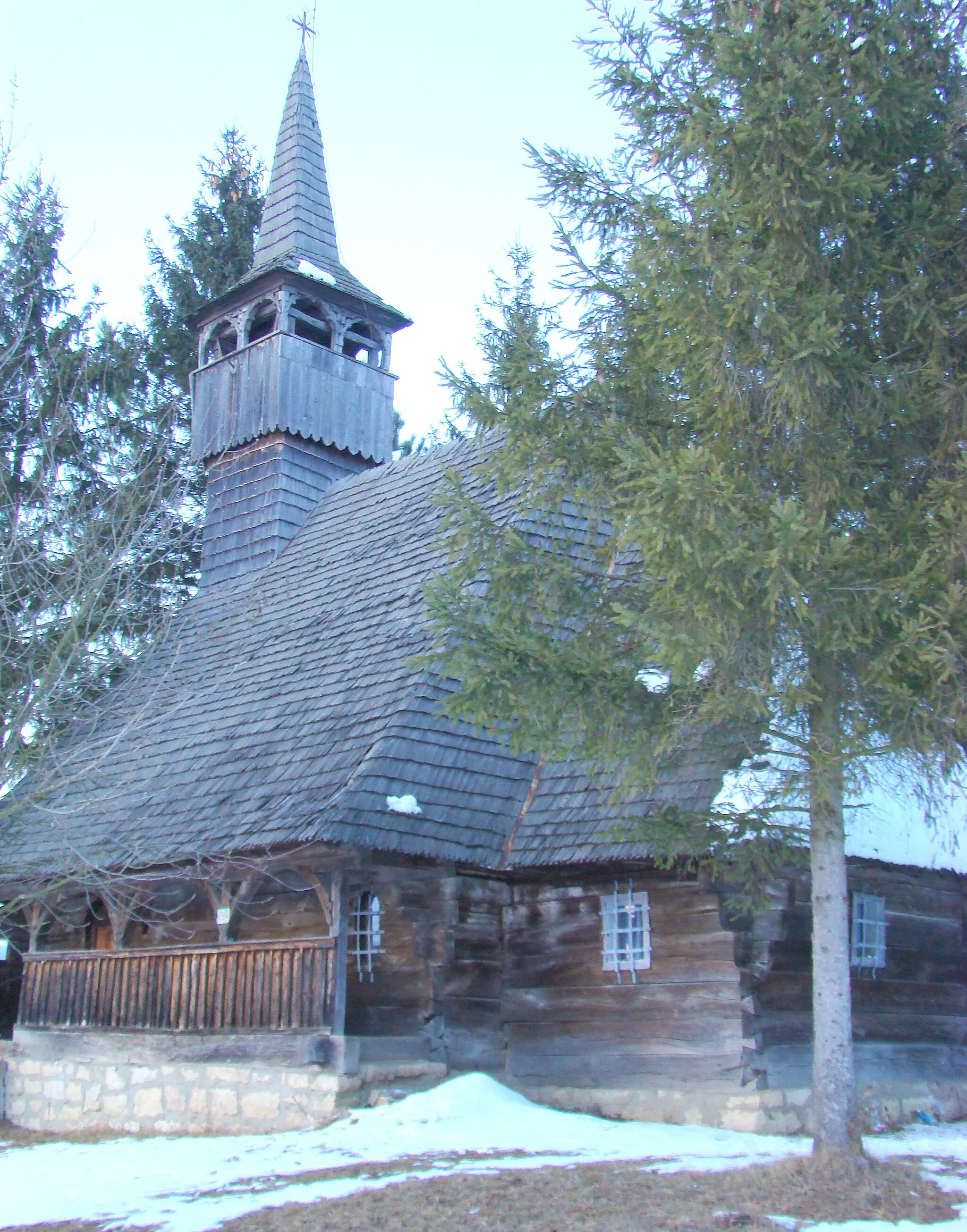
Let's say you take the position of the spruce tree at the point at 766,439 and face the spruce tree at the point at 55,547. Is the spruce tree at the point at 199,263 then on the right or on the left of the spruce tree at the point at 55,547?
right

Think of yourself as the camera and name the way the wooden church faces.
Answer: facing the viewer and to the left of the viewer
